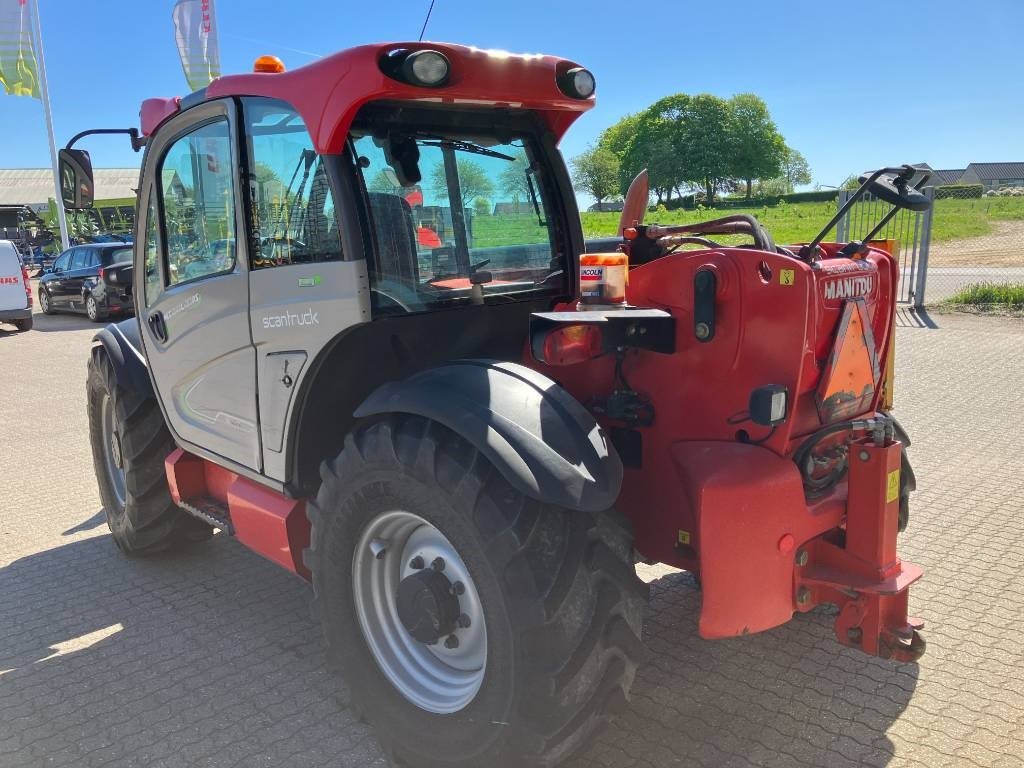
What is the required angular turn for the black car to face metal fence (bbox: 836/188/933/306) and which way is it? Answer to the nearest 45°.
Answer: approximately 180°

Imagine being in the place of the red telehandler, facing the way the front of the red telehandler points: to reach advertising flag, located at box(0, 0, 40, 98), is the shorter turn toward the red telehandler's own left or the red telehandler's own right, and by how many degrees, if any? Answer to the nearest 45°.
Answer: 0° — it already faces it

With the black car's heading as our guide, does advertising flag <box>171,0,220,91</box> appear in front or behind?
behind

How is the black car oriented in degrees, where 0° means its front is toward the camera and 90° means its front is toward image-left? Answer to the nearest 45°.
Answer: approximately 135°

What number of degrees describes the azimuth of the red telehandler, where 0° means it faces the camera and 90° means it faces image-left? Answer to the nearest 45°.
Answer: approximately 135°

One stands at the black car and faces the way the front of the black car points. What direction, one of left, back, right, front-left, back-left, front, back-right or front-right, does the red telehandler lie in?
back-left

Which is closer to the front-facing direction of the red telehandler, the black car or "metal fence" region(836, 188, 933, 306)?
the black car

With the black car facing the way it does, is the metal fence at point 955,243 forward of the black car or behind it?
behind

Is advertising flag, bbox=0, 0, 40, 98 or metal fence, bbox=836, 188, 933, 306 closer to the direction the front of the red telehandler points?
the advertising flag

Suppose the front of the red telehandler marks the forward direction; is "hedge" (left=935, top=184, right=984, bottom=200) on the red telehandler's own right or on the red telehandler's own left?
on the red telehandler's own right
